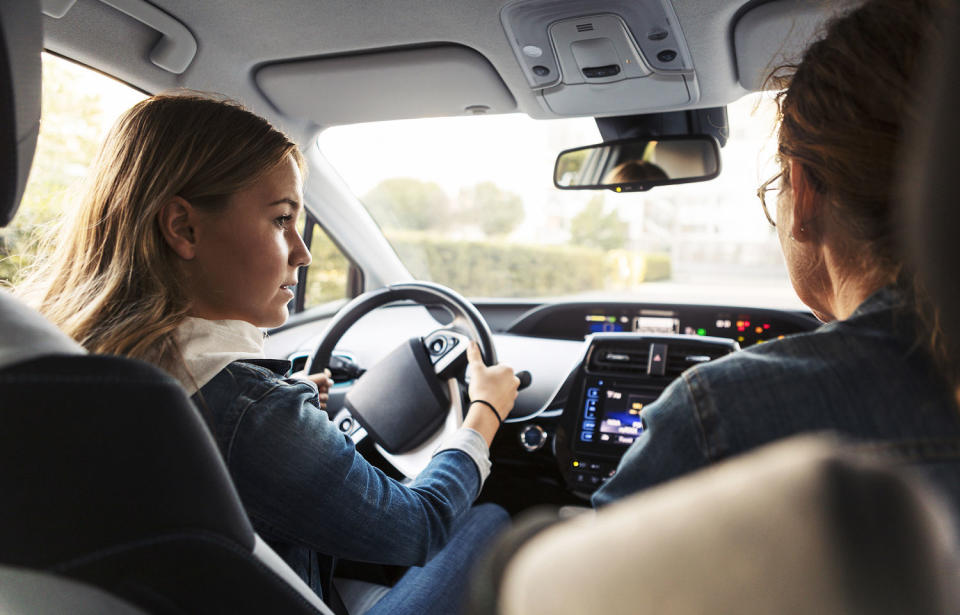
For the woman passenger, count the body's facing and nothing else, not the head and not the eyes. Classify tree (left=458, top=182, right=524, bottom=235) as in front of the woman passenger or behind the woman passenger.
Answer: in front

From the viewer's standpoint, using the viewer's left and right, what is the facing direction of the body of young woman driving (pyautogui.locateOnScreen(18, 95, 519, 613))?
facing away from the viewer and to the right of the viewer

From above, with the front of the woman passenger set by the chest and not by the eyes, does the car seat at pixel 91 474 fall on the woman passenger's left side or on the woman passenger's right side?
on the woman passenger's left side

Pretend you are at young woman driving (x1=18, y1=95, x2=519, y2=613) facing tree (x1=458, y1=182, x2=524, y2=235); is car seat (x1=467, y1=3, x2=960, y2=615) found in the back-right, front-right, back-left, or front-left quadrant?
back-right

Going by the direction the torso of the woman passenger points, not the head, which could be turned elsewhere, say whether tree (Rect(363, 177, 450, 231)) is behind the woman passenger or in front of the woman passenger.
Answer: in front

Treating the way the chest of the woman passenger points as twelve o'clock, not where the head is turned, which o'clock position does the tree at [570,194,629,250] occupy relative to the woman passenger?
The tree is roughly at 1 o'clock from the woman passenger.

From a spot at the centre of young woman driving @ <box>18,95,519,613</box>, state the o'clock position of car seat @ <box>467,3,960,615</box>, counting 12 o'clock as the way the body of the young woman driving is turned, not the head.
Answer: The car seat is roughly at 4 o'clock from the young woman driving.

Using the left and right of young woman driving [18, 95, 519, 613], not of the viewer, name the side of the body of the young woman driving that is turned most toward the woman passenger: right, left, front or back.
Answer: right

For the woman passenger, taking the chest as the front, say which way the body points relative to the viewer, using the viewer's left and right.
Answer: facing away from the viewer and to the left of the viewer

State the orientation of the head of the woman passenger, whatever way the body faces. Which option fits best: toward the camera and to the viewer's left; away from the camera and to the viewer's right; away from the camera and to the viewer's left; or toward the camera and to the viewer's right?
away from the camera and to the viewer's left
